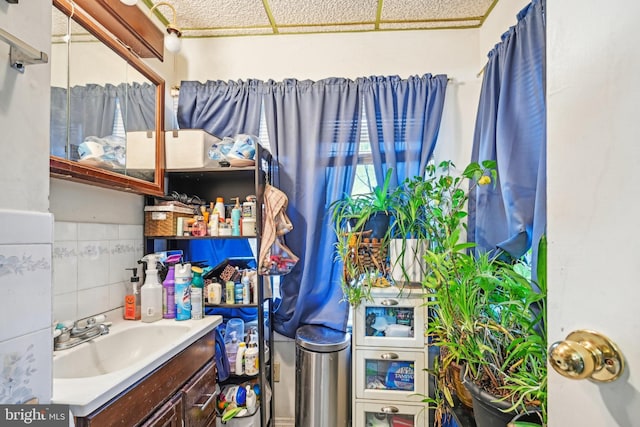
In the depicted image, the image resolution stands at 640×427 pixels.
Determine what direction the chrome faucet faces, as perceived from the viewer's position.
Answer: facing the viewer and to the right of the viewer

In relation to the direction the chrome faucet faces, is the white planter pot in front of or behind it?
in front

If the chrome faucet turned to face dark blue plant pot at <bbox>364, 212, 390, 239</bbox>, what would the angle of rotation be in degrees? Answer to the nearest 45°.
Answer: approximately 45° to its left

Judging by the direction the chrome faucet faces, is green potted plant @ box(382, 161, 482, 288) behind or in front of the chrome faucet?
in front

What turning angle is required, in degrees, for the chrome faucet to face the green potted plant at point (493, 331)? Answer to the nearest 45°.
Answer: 0° — it already faces it
